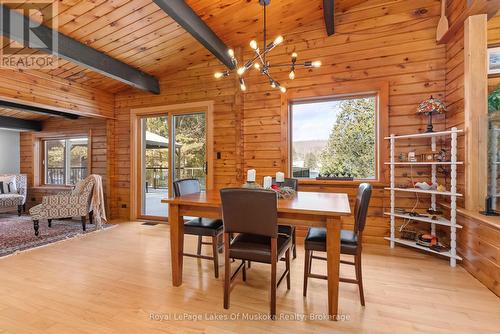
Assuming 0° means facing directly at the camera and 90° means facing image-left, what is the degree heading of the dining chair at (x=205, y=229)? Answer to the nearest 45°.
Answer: approximately 315°

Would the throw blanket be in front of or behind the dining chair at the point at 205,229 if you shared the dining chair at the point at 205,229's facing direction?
behind

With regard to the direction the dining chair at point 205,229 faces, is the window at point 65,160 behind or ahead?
behind

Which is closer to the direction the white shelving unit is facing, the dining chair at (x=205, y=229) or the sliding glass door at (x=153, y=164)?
the dining chair

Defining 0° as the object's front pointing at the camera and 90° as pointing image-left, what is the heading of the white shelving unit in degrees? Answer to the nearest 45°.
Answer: approximately 45°

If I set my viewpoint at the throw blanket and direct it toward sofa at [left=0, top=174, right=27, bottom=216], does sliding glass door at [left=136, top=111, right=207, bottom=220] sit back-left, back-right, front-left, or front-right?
back-right

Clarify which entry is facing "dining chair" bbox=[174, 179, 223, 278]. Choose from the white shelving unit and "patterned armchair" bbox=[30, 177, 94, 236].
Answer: the white shelving unit

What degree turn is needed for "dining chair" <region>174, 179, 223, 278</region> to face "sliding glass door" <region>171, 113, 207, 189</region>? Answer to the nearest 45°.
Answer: approximately 135° to its left

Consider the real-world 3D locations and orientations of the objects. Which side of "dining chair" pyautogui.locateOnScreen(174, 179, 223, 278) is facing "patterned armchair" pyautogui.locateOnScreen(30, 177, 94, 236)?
back
